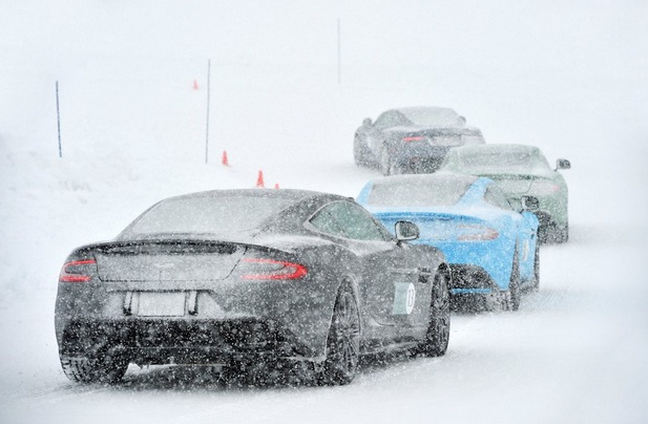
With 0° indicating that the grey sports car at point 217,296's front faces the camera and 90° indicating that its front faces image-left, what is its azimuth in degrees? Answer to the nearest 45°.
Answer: approximately 225°

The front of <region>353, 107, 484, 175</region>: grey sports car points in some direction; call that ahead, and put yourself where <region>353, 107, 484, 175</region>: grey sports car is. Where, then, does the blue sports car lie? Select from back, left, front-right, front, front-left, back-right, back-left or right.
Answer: back-left

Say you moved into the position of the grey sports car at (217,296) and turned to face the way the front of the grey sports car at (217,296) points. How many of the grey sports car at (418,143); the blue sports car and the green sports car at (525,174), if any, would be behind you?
0

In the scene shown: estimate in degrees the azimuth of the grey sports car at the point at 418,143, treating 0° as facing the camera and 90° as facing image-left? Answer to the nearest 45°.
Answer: approximately 135°

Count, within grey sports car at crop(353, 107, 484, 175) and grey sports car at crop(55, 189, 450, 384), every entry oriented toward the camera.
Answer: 0

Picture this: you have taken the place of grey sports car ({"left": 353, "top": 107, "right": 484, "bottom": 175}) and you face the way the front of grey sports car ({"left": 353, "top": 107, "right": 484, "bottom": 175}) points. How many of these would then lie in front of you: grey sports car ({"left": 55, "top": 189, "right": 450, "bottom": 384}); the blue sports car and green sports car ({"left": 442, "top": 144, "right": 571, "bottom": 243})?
0

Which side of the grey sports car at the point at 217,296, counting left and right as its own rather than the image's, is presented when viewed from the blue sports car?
front

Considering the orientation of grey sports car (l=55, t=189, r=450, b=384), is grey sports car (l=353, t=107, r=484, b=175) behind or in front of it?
in front

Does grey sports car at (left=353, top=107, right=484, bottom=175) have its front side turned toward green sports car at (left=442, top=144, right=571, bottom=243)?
no

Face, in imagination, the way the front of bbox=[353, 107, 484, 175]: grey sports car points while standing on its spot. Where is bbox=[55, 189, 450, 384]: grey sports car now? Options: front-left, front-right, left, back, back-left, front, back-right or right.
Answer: back-left
